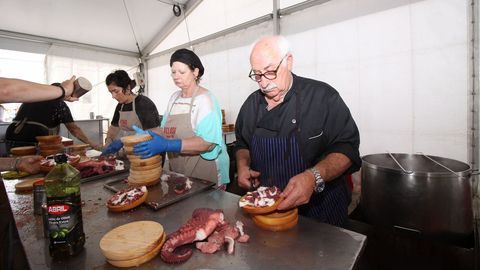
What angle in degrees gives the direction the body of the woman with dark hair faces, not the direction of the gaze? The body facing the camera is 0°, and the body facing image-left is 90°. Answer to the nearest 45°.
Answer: approximately 45°

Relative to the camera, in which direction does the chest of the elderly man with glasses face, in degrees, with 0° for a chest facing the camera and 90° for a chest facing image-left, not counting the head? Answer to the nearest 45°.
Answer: approximately 45°

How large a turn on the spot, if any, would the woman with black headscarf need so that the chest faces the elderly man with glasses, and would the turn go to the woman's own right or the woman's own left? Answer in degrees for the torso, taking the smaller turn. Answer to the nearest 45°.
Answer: approximately 90° to the woman's own left

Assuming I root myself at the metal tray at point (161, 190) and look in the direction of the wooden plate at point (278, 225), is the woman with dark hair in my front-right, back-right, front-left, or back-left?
back-left

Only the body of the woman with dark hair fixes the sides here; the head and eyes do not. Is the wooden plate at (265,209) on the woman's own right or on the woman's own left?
on the woman's own left
